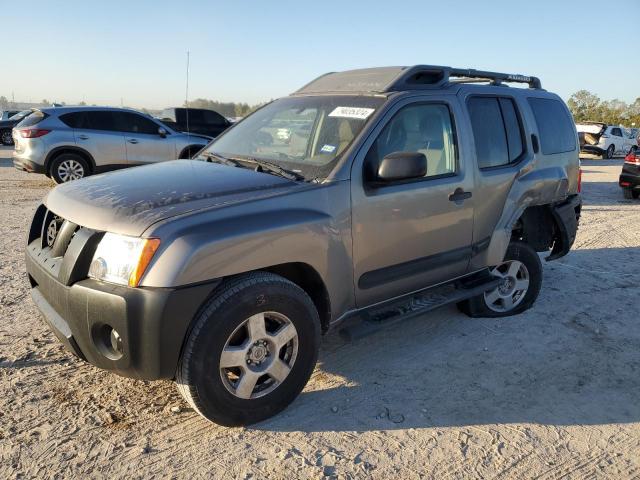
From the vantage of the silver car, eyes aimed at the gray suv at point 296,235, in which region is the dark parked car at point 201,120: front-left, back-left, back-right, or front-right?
back-left

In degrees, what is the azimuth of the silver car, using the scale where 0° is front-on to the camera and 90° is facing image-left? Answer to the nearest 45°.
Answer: approximately 270°

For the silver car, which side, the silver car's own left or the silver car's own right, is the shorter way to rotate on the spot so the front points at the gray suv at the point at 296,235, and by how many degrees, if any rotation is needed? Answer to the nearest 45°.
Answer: approximately 90° to the silver car's own right

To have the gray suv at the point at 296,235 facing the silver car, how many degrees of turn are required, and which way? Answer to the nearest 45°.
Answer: approximately 90° to its right

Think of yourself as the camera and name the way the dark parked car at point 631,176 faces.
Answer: facing away from the viewer and to the right of the viewer

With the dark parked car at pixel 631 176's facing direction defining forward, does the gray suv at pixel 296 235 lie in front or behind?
behind

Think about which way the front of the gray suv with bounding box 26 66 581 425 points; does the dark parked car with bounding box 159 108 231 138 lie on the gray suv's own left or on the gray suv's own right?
on the gray suv's own right

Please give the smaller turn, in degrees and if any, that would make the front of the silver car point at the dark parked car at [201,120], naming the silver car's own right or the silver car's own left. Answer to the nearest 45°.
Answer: approximately 45° to the silver car's own left

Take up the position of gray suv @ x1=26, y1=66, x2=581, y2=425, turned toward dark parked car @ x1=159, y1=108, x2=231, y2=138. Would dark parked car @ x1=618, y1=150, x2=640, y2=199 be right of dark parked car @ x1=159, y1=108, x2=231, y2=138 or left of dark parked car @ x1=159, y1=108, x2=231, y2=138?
right

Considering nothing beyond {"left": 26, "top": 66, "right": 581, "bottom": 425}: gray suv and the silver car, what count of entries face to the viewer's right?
1

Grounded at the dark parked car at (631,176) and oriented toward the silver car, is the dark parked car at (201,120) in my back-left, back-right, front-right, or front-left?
front-right
